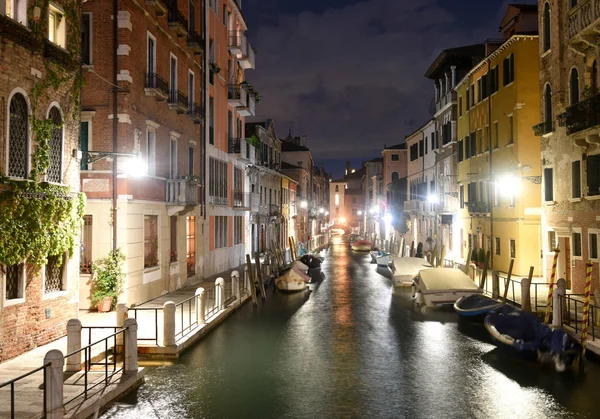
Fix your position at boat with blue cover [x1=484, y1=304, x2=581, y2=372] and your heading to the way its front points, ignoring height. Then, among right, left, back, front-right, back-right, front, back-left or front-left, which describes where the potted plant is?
front-left

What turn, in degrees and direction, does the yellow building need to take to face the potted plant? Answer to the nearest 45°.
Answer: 0° — it already faces it

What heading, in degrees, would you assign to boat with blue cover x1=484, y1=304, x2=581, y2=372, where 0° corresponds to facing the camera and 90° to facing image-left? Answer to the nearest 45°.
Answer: approximately 135°

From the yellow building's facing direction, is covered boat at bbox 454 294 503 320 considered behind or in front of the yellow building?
in front

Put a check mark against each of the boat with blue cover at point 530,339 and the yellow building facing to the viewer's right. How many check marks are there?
0

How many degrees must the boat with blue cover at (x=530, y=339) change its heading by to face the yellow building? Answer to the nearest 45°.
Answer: approximately 45° to its right

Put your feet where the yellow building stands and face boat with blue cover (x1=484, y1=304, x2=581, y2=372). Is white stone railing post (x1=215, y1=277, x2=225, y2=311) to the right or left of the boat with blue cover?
right

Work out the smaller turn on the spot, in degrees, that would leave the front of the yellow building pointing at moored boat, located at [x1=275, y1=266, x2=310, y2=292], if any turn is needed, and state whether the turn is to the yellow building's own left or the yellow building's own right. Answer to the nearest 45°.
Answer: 0° — it already faces it

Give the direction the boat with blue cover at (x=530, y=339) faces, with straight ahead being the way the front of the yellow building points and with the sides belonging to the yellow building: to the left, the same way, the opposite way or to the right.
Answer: to the right

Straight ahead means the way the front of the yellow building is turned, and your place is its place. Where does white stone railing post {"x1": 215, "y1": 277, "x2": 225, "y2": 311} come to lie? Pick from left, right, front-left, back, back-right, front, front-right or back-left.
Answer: front

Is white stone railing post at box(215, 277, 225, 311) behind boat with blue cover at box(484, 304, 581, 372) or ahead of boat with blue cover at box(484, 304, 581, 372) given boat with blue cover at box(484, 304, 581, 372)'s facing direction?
ahead

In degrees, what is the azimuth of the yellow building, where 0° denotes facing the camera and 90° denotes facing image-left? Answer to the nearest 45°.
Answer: approximately 45°

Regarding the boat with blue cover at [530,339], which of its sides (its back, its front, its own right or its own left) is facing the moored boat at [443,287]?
front
